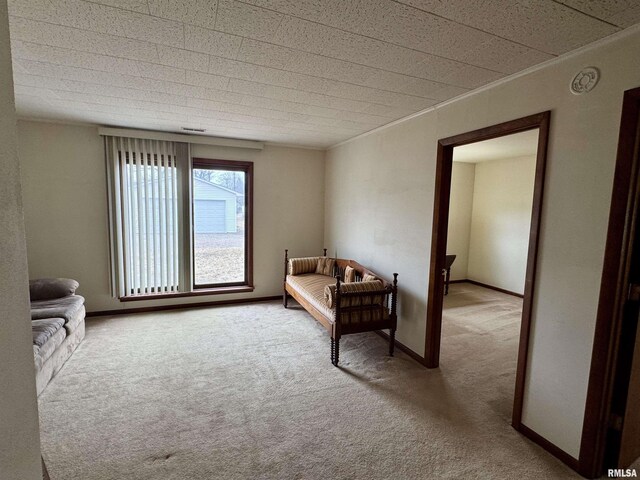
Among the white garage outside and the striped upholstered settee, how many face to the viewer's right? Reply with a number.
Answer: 0

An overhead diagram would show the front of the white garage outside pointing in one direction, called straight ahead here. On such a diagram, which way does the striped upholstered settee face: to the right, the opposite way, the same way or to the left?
to the right

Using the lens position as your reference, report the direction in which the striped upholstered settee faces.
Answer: facing the viewer and to the left of the viewer

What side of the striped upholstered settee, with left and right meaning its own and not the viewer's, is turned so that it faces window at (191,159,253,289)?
right

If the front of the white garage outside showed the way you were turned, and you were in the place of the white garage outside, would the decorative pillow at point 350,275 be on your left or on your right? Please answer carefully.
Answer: on your left

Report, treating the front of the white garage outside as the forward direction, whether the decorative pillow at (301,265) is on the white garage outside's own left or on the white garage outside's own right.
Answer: on the white garage outside's own left

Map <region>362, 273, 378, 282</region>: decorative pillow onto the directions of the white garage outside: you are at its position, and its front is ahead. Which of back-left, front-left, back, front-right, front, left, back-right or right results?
front-left

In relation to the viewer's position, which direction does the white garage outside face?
facing the viewer

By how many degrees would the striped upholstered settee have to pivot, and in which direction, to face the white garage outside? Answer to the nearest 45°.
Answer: approximately 90° to its right
